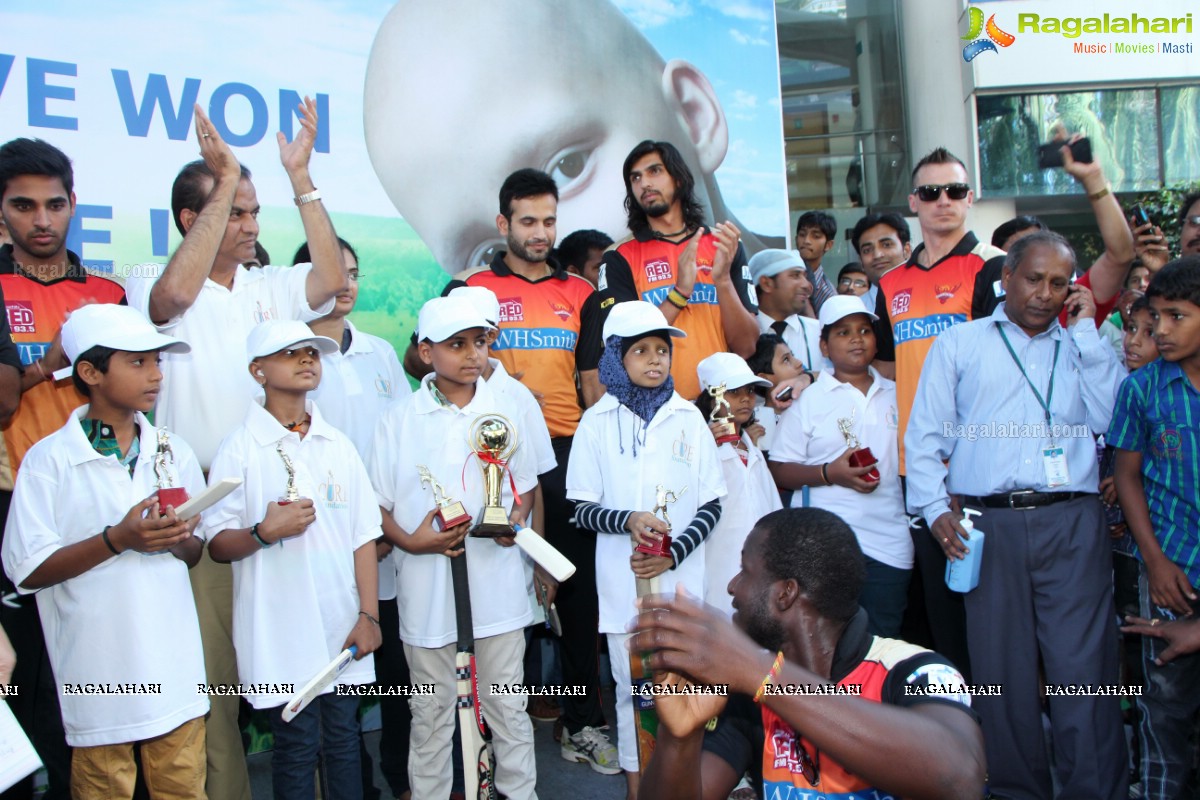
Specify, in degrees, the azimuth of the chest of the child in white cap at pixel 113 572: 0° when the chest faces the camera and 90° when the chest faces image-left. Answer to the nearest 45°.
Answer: approximately 315°

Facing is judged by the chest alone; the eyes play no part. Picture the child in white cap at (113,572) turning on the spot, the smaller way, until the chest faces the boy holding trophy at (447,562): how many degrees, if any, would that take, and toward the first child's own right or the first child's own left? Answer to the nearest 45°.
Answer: approximately 45° to the first child's own left

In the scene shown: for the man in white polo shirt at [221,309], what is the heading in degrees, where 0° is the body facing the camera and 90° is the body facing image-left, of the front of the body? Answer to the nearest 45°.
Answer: approximately 315°

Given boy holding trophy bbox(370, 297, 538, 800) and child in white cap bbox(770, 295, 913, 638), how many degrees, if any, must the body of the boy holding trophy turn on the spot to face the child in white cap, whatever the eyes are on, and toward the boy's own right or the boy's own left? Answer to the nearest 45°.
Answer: approximately 90° to the boy's own left

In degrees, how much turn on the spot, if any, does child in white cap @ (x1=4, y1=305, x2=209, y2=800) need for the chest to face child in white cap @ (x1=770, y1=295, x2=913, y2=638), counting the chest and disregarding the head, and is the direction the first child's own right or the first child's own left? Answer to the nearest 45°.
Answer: approximately 45° to the first child's own left

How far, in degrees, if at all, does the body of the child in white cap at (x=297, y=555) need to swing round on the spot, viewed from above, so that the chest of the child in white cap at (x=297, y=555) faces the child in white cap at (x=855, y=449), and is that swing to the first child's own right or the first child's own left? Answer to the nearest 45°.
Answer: approximately 45° to the first child's own left
